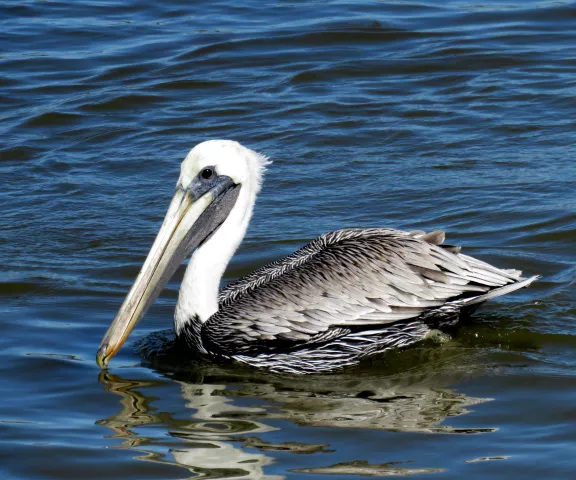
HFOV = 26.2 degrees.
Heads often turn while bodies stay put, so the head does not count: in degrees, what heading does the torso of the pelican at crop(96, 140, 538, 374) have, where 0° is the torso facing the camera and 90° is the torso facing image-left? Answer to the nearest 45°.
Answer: approximately 90°
